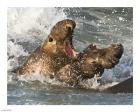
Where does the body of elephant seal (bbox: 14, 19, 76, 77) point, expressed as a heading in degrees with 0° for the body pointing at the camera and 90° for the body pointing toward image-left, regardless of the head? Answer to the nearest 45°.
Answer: approximately 270°
